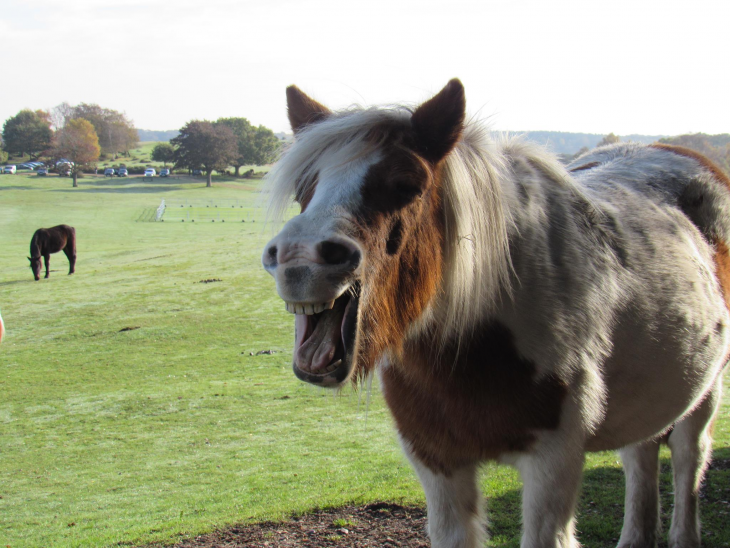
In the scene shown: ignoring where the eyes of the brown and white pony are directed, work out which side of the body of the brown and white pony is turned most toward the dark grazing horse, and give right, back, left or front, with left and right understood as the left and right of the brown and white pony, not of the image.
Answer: right

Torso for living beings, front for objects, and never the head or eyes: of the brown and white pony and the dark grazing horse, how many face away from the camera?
0

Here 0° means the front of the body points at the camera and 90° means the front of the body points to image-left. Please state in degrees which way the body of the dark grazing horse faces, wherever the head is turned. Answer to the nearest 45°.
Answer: approximately 45°

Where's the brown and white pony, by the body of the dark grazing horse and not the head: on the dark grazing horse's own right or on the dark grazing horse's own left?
on the dark grazing horse's own left

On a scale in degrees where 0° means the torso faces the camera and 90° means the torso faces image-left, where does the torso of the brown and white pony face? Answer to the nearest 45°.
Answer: approximately 45°
